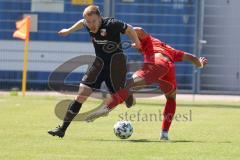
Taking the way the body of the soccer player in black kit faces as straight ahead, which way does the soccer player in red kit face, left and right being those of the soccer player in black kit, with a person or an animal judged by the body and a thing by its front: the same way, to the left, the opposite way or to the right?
to the right

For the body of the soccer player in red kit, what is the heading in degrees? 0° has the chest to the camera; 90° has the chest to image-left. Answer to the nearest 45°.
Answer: approximately 135°

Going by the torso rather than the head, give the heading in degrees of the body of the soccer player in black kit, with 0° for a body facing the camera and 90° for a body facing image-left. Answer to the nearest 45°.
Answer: approximately 45°

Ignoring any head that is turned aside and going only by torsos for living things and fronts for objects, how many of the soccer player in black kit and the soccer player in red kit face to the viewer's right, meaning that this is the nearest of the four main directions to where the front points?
0
